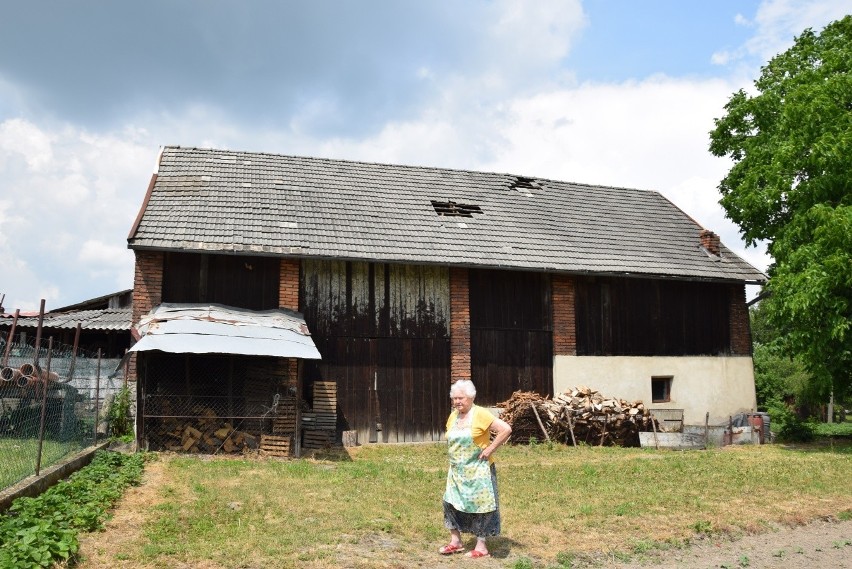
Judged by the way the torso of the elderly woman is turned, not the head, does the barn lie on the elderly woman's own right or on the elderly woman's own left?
on the elderly woman's own right

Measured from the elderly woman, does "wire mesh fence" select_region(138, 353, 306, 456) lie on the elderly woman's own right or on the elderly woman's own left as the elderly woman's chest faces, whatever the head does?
on the elderly woman's own right

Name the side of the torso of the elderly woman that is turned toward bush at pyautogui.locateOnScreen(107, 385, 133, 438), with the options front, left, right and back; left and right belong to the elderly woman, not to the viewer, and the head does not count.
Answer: right

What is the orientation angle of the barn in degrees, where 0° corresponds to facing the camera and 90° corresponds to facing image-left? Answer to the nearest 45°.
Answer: approximately 0°

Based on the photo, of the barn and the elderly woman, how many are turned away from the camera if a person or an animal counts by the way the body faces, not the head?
0

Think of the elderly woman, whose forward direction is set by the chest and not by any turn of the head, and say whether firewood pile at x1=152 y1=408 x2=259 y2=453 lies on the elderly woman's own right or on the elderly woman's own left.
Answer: on the elderly woman's own right

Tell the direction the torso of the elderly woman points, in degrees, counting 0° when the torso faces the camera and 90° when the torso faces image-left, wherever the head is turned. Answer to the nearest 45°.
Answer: approximately 45°
